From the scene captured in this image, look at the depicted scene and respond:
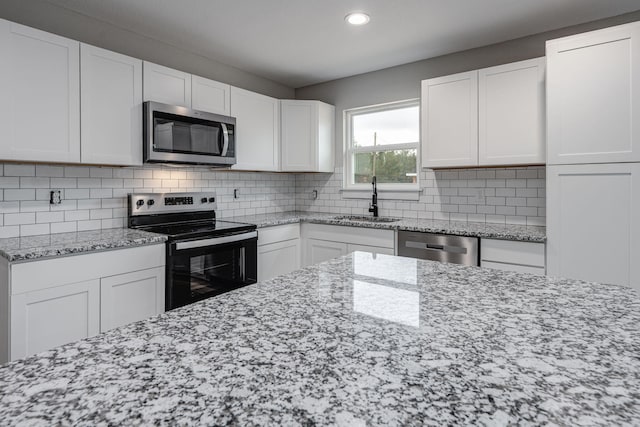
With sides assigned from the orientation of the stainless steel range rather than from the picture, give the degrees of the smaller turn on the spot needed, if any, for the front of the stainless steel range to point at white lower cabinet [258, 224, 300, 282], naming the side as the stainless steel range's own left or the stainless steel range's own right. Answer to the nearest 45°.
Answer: approximately 90° to the stainless steel range's own left

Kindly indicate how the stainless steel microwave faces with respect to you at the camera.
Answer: facing the viewer and to the right of the viewer

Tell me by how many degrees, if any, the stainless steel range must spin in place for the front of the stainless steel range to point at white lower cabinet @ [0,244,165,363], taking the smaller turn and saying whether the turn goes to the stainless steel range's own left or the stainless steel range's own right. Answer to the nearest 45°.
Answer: approximately 90° to the stainless steel range's own right

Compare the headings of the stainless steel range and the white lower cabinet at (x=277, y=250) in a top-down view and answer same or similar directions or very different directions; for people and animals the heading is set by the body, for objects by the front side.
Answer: same or similar directions

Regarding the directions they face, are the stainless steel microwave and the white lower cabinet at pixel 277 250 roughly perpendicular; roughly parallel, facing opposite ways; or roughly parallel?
roughly parallel

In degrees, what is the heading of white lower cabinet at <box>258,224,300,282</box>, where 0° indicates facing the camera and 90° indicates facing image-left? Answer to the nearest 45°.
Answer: approximately 315°

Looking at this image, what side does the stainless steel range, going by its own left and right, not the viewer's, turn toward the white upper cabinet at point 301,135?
left

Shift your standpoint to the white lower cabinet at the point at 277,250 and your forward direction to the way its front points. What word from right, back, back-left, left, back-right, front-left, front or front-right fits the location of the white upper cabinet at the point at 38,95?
right

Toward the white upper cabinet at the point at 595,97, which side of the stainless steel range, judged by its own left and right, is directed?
front

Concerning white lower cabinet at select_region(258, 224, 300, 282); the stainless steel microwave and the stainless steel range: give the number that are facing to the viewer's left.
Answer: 0

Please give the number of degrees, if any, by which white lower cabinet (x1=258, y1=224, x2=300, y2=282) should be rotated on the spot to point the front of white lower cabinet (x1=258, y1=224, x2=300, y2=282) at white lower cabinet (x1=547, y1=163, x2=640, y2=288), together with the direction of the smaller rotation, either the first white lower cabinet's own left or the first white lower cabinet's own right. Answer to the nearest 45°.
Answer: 0° — it already faces it

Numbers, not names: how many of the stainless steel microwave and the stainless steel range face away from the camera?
0

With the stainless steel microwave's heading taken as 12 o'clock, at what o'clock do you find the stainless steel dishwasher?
The stainless steel dishwasher is roughly at 11 o'clock from the stainless steel microwave.

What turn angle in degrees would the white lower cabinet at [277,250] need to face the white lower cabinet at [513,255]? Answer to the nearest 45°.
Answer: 0° — it already faces it
